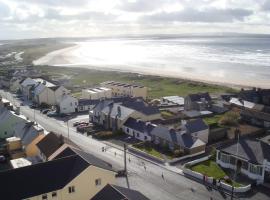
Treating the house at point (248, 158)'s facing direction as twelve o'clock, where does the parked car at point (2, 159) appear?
The parked car is roughly at 1 o'clock from the house.

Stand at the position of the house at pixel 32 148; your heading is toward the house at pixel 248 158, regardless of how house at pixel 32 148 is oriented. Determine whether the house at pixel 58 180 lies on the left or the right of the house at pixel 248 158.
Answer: right

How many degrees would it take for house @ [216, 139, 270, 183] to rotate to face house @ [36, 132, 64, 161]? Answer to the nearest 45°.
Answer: approximately 45° to its right

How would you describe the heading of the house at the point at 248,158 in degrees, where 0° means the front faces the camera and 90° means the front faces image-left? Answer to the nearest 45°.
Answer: approximately 45°

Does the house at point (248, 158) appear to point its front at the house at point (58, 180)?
yes

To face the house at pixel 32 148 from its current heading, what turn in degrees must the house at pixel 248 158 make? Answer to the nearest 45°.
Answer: approximately 45° to its right
